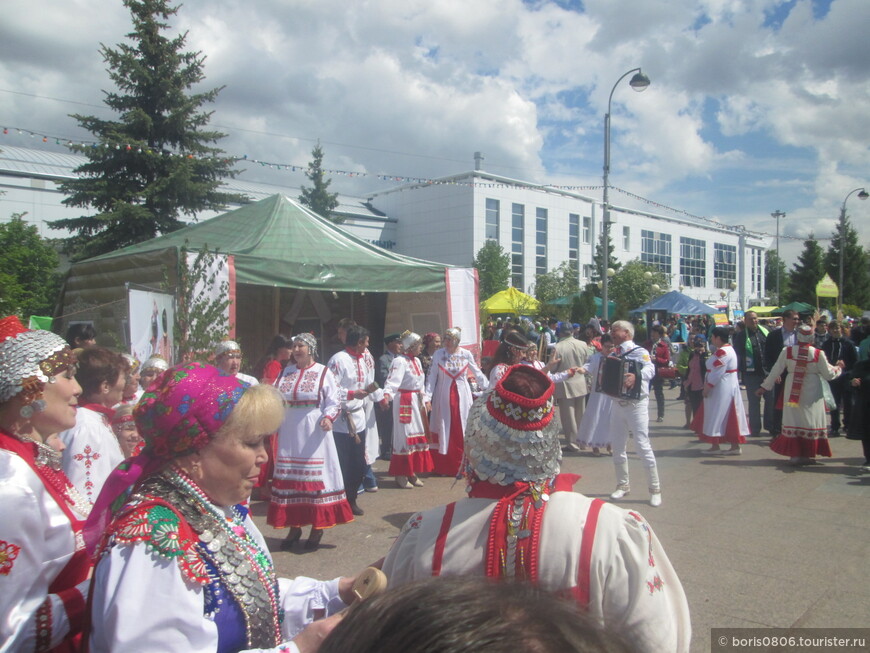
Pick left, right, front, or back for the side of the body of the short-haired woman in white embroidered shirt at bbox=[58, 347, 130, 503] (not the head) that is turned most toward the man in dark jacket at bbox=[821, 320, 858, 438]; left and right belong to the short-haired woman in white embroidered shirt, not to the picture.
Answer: front

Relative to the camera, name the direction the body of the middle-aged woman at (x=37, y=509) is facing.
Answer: to the viewer's right

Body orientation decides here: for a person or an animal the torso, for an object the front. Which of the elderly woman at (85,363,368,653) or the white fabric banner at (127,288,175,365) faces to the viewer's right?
the elderly woman

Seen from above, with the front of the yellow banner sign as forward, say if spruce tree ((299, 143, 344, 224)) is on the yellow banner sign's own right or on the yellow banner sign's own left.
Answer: on the yellow banner sign's own right

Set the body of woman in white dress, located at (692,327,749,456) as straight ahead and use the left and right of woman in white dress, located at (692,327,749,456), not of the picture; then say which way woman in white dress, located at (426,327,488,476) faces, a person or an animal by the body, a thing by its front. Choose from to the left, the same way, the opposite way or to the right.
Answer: to the left

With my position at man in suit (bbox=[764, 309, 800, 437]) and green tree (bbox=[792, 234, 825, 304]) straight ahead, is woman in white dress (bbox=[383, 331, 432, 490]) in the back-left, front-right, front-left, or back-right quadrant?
back-left

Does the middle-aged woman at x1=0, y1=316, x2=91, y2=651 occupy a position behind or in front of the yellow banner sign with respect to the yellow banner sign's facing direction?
in front

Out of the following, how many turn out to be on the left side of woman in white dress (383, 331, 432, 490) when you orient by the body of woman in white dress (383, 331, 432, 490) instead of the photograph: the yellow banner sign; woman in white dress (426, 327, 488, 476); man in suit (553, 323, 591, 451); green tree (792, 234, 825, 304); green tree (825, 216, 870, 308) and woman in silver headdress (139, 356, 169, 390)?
5
